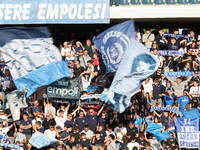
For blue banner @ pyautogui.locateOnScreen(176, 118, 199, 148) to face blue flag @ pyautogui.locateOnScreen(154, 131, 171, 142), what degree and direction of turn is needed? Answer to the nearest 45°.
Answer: approximately 90° to its right

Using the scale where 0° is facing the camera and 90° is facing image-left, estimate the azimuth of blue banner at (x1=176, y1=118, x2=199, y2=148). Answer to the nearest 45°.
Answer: approximately 0°

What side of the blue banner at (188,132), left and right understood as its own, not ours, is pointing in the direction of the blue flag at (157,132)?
right

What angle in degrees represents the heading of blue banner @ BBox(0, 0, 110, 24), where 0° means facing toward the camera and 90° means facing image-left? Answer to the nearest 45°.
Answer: approximately 0°

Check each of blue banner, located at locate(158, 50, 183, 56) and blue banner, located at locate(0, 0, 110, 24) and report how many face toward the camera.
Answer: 2
